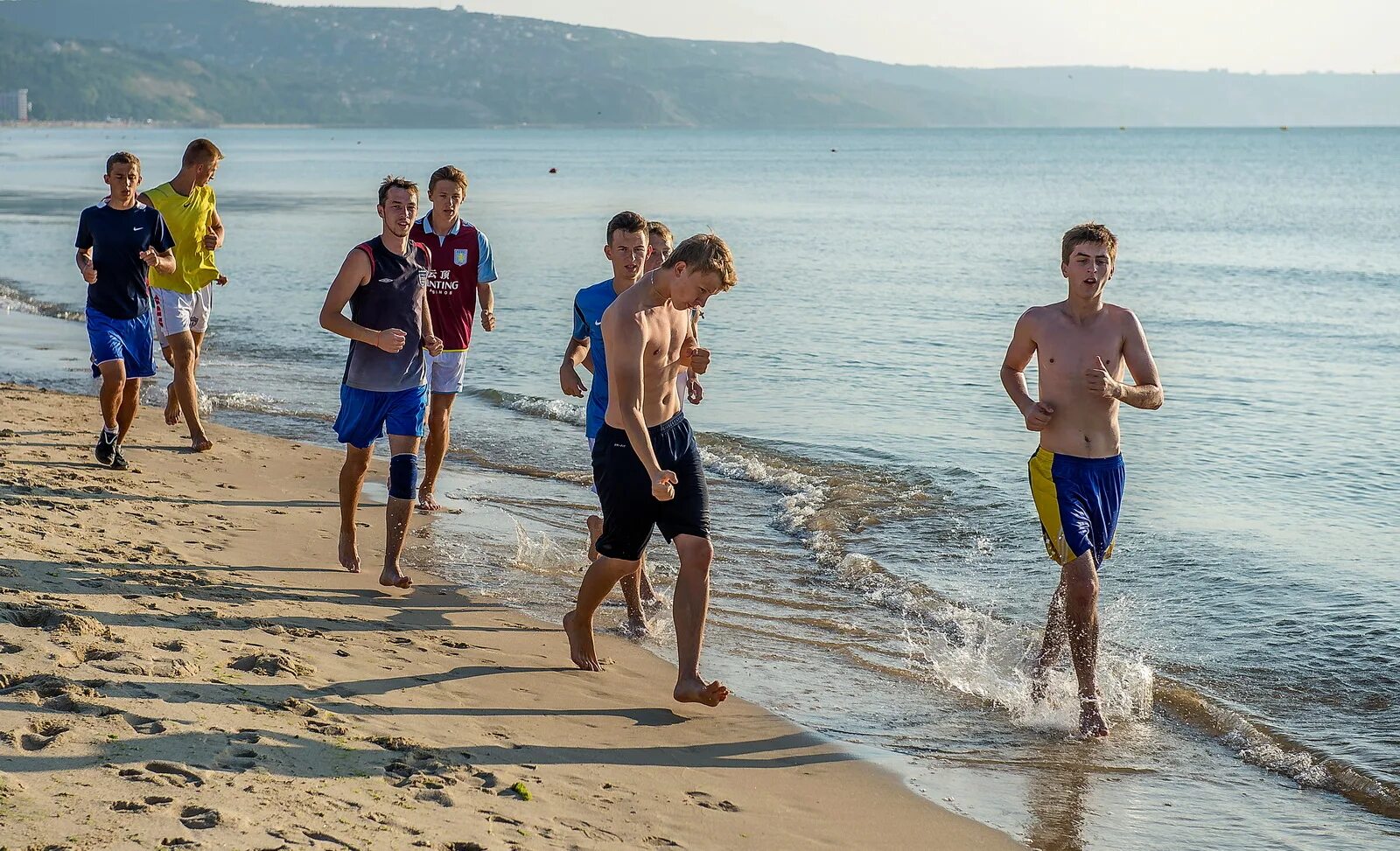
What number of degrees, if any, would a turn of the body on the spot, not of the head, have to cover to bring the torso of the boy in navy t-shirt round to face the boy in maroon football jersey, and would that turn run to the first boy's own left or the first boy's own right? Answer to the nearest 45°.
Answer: approximately 45° to the first boy's own left

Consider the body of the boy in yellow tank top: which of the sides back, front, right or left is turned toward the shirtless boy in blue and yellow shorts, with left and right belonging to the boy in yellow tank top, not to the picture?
front

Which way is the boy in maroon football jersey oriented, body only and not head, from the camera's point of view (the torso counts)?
toward the camera

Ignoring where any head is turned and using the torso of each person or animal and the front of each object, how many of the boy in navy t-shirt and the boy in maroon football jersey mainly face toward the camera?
2

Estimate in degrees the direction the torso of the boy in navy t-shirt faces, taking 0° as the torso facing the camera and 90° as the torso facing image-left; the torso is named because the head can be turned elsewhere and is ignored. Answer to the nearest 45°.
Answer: approximately 0°

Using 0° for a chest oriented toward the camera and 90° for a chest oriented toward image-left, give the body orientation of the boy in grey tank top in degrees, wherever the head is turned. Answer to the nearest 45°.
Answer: approximately 315°

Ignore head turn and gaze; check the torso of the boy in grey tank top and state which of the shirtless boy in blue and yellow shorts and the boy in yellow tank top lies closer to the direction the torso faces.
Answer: the shirtless boy in blue and yellow shorts

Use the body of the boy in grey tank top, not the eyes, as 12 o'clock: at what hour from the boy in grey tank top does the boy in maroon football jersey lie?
The boy in maroon football jersey is roughly at 8 o'clock from the boy in grey tank top.

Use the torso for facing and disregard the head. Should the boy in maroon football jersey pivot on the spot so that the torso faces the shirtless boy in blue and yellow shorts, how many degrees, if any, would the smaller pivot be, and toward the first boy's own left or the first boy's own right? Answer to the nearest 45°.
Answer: approximately 45° to the first boy's own left
